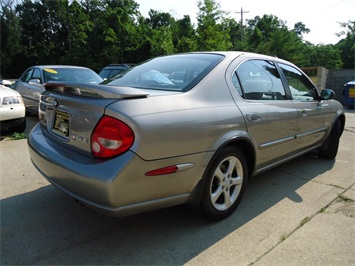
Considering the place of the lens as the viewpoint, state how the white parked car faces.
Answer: facing the viewer and to the right of the viewer

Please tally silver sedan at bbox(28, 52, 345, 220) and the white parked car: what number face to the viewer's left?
0

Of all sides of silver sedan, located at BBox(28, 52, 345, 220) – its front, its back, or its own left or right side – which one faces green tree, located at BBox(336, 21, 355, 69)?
front

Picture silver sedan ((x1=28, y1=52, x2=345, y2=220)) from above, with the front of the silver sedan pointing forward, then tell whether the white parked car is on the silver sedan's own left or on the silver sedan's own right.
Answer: on the silver sedan's own left

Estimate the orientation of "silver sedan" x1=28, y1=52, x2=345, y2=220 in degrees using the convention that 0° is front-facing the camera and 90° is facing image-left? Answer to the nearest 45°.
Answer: approximately 225°

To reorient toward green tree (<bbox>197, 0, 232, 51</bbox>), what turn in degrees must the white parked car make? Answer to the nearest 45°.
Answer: approximately 90° to its left
